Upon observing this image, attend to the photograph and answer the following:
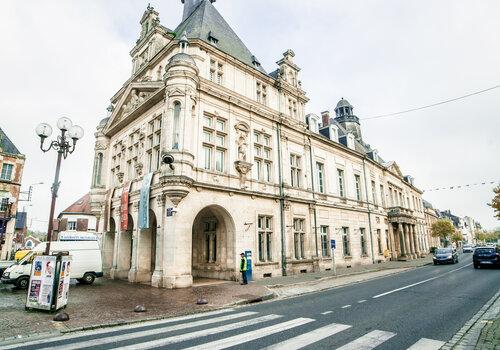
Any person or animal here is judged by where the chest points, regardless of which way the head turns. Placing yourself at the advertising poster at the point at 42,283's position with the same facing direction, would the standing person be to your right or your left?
on your left

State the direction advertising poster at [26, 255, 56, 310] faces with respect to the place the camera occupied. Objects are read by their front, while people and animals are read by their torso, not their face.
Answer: facing the viewer

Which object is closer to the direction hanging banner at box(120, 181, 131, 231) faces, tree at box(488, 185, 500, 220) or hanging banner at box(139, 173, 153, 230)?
the hanging banner

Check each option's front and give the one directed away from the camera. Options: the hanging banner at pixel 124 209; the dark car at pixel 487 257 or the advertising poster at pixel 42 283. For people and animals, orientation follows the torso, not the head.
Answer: the dark car

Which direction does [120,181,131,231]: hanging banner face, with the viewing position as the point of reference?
facing the viewer and to the left of the viewer

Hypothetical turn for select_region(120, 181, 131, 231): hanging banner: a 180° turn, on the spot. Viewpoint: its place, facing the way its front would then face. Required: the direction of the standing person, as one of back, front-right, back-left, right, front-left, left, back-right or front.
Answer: right

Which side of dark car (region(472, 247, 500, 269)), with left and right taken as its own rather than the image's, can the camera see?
back

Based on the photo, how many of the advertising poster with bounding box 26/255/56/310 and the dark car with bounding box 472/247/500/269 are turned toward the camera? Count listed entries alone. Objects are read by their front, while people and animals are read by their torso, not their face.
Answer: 1

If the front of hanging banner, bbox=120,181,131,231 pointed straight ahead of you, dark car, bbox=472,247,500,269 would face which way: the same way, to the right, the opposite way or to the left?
the opposite way

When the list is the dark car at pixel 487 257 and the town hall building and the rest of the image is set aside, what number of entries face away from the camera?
1

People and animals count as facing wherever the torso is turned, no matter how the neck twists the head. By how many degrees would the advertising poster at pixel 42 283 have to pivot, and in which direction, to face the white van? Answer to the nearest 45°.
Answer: approximately 180°

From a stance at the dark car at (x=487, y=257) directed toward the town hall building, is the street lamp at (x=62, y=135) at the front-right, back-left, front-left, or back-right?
front-left

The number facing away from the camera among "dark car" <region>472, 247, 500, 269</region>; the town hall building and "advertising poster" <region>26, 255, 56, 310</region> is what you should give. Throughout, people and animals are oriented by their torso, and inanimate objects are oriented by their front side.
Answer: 1
